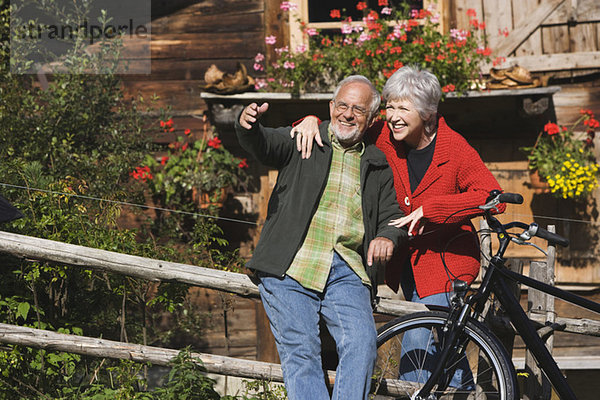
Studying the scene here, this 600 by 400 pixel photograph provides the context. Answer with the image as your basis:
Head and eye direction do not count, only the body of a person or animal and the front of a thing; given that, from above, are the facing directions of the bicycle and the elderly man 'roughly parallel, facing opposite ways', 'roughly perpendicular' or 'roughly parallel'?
roughly perpendicular

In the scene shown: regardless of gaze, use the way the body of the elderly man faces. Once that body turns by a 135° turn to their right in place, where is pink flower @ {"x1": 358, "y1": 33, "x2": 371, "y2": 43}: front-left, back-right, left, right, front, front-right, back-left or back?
front-right

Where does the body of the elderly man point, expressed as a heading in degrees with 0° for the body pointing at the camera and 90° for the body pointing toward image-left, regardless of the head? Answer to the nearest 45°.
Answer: approximately 0°

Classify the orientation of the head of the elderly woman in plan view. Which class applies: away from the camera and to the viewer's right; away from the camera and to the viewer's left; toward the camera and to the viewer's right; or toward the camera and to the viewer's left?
toward the camera and to the viewer's left

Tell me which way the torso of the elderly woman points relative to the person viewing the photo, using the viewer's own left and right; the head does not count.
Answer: facing the viewer and to the left of the viewer

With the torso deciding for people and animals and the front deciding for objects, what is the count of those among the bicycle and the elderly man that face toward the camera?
1
